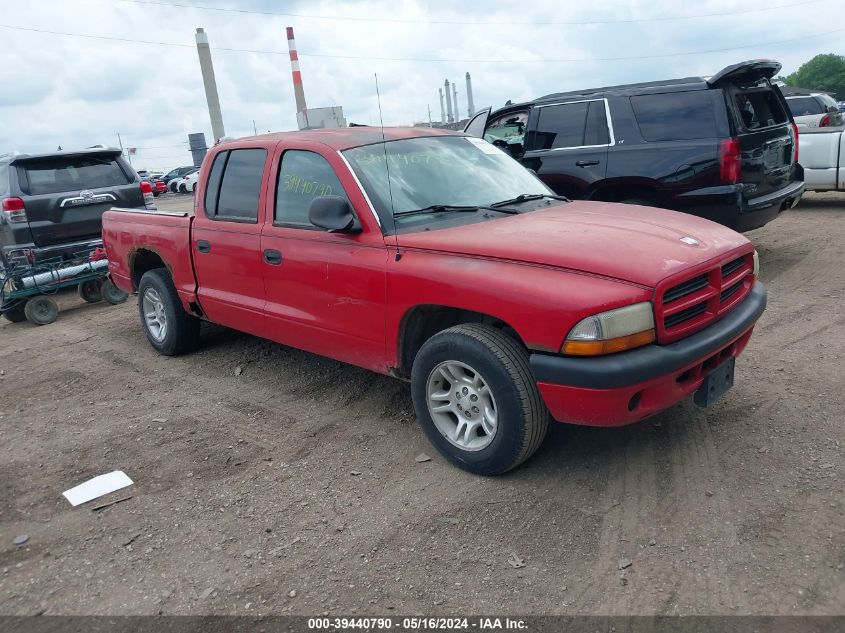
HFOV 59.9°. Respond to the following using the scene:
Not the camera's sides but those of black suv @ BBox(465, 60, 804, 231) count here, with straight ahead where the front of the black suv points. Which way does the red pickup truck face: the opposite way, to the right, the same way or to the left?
the opposite way

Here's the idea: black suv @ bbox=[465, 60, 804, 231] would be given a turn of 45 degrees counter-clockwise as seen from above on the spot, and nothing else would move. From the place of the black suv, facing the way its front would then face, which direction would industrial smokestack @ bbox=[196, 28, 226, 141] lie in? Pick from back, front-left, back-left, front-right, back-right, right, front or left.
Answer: front-right

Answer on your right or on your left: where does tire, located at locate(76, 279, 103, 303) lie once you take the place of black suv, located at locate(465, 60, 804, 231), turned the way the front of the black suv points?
on your left

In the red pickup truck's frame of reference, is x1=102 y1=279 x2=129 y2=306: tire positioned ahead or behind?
behind

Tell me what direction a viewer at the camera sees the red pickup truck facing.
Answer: facing the viewer and to the right of the viewer

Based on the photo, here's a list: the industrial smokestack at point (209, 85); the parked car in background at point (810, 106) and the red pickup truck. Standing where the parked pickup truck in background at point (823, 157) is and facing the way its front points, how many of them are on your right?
1

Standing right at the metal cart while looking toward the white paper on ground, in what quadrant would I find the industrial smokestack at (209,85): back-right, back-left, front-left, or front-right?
back-left

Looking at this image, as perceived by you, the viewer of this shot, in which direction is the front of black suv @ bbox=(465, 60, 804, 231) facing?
facing away from the viewer and to the left of the viewer

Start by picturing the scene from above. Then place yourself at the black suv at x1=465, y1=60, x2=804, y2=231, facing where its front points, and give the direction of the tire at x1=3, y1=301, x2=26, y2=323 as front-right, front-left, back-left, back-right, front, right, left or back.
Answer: front-left

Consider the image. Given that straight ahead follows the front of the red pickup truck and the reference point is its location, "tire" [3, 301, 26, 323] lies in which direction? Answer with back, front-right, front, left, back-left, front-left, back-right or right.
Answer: back

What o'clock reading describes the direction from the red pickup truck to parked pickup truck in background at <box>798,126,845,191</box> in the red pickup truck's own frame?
The parked pickup truck in background is roughly at 9 o'clock from the red pickup truck.

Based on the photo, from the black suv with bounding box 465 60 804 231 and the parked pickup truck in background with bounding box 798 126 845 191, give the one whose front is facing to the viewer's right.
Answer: the parked pickup truck in background
